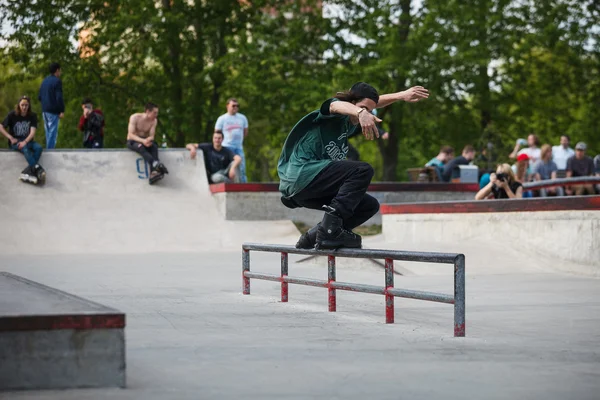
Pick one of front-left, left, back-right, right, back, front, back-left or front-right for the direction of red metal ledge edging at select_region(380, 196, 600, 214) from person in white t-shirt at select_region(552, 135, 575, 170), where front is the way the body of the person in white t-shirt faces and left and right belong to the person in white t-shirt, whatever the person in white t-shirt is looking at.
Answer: front

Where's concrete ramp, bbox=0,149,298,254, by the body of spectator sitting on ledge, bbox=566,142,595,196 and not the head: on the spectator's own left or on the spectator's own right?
on the spectator's own right

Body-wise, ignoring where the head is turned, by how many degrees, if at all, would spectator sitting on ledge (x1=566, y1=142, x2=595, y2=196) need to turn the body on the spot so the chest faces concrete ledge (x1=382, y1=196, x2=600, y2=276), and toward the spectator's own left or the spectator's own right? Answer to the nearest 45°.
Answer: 0° — they already face it

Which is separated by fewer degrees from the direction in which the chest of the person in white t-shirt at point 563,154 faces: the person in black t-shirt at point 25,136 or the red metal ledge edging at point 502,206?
the red metal ledge edging

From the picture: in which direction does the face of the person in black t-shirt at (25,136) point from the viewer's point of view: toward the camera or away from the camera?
toward the camera

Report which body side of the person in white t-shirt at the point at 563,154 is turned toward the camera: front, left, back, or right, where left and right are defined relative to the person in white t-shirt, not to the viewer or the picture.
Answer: front

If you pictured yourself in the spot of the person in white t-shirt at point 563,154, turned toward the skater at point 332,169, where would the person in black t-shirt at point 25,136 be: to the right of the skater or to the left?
right

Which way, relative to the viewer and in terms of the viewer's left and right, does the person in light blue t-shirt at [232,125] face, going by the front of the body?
facing the viewer

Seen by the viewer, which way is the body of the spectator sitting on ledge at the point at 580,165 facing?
toward the camera

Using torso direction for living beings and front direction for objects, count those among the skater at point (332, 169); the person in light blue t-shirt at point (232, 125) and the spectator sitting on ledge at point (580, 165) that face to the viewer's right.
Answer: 1

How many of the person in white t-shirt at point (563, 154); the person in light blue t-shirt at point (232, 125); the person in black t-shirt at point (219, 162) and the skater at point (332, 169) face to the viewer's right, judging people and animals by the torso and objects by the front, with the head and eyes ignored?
1

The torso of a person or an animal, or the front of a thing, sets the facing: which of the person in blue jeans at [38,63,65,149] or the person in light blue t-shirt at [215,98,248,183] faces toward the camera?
the person in light blue t-shirt

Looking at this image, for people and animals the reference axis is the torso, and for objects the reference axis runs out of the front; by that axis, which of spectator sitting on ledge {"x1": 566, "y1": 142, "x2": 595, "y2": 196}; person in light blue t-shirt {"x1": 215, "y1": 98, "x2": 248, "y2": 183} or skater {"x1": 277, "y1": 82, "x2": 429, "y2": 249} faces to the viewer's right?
the skater

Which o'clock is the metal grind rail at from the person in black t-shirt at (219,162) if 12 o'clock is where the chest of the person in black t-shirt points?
The metal grind rail is roughly at 12 o'clock from the person in black t-shirt.

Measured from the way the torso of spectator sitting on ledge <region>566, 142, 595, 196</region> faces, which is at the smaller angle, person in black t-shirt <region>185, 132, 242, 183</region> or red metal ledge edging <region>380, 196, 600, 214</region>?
the red metal ledge edging

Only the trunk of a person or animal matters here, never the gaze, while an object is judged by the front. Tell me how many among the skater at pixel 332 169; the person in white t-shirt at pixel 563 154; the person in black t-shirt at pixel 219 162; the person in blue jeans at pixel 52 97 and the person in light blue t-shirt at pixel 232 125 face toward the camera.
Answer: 3
